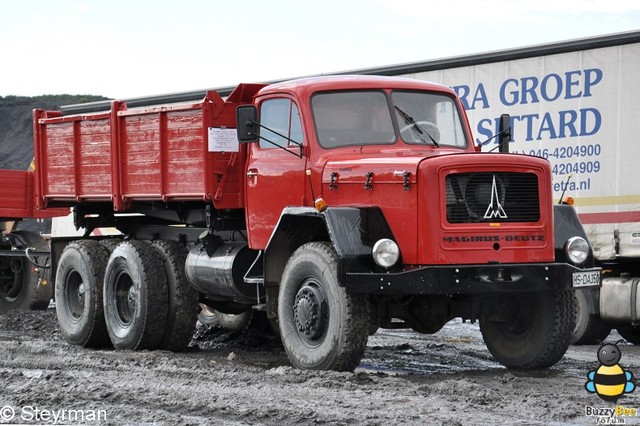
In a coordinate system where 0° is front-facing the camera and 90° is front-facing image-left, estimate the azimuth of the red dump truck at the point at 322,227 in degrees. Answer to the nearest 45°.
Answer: approximately 315°

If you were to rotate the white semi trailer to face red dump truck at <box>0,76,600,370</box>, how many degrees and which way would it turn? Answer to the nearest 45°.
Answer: approximately 90° to its right

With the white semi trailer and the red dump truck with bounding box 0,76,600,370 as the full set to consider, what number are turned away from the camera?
0

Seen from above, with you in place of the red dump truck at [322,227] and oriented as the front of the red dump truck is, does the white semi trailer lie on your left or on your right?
on your left

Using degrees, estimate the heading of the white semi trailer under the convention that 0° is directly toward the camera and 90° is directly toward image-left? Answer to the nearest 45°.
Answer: approximately 315°
